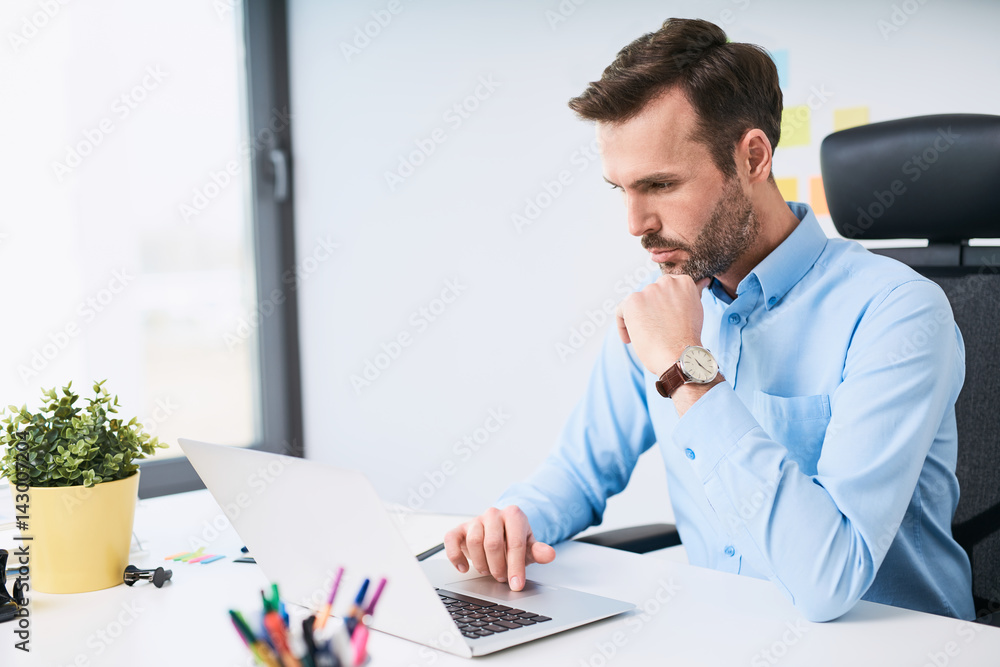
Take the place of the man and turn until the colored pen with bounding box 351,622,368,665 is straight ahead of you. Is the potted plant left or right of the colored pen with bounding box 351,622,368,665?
right

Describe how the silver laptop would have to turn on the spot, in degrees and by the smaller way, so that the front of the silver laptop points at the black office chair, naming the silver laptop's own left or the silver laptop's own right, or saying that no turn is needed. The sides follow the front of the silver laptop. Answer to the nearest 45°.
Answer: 0° — it already faces it

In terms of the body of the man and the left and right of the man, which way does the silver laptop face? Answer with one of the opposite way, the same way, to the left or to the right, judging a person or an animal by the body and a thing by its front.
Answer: the opposite way

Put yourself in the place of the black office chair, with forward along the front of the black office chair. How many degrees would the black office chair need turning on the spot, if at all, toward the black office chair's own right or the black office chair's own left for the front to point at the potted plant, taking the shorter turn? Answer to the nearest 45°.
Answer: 0° — it already faces it

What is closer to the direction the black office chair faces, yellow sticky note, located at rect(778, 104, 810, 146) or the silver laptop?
the silver laptop

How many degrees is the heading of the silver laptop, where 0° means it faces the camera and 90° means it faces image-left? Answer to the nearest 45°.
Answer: approximately 225°

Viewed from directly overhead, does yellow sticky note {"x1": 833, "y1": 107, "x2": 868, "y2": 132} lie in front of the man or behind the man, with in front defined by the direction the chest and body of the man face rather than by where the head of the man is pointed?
behind

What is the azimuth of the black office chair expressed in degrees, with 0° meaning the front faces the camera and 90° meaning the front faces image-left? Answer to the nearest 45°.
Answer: approximately 45°

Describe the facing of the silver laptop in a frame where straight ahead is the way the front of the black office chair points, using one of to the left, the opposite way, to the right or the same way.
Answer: the opposite way
